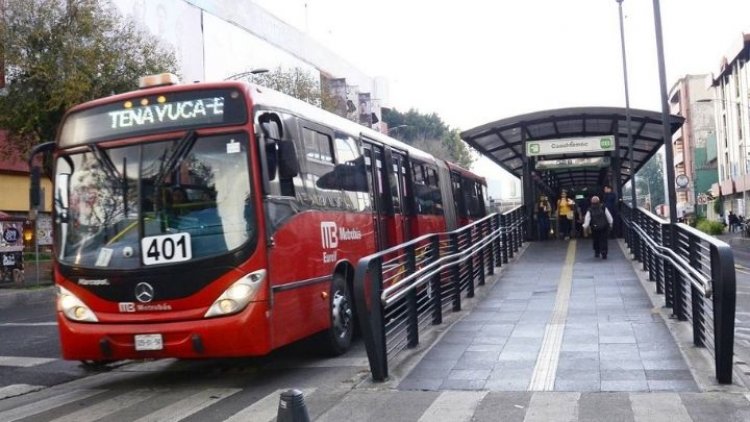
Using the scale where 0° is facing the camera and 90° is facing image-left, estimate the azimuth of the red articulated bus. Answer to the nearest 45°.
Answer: approximately 45°

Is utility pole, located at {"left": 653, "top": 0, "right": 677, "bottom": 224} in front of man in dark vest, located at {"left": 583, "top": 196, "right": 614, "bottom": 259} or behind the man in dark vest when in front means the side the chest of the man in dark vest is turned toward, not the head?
behind

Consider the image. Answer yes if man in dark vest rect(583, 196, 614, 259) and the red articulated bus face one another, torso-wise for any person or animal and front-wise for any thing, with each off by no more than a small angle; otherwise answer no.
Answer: no

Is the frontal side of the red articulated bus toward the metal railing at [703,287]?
no

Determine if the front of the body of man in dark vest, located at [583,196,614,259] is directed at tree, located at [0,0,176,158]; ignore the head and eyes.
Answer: no

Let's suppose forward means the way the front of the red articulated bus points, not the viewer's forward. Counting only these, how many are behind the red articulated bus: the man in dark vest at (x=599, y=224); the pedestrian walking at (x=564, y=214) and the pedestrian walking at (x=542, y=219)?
3

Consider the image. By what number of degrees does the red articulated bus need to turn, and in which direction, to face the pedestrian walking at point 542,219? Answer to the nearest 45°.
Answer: approximately 180°
